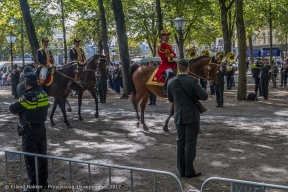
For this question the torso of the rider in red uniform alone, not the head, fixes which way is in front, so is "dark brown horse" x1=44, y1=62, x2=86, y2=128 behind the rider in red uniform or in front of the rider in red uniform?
behind

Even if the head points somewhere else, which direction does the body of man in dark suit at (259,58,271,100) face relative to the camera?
toward the camera

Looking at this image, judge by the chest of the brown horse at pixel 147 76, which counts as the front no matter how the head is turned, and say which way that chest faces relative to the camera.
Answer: to the viewer's right

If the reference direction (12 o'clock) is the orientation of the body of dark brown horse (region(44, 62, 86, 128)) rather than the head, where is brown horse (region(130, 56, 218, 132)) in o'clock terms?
The brown horse is roughly at 1 o'clock from the dark brown horse.

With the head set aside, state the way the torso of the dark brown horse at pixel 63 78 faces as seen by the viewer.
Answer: to the viewer's right

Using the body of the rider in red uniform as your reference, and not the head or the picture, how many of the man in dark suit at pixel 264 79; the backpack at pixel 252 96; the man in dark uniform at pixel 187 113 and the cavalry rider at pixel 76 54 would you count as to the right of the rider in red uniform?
1

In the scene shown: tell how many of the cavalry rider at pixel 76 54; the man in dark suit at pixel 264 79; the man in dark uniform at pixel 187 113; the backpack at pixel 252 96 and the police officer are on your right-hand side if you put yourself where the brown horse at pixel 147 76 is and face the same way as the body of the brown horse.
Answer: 2

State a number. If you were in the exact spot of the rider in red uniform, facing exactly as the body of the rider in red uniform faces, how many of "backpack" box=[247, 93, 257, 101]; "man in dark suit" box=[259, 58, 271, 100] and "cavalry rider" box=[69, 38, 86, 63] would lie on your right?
0

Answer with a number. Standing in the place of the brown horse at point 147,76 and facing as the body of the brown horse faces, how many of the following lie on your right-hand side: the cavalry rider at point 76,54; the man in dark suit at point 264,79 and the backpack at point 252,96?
0

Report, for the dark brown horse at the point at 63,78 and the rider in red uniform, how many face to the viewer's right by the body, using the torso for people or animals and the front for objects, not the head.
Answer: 2

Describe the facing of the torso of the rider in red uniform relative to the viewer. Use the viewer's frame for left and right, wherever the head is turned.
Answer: facing to the right of the viewer

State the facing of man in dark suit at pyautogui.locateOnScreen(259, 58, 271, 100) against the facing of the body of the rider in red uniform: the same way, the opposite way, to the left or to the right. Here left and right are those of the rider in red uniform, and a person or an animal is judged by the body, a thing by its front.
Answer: to the right

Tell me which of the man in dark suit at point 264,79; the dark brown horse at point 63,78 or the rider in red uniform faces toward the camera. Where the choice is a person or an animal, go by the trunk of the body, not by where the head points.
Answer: the man in dark suit

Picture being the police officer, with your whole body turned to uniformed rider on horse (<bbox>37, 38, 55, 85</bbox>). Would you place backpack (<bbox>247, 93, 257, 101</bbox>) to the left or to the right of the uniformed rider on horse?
right

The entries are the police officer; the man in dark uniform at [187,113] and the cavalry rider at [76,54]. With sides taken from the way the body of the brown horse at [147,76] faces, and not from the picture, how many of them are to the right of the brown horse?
2
